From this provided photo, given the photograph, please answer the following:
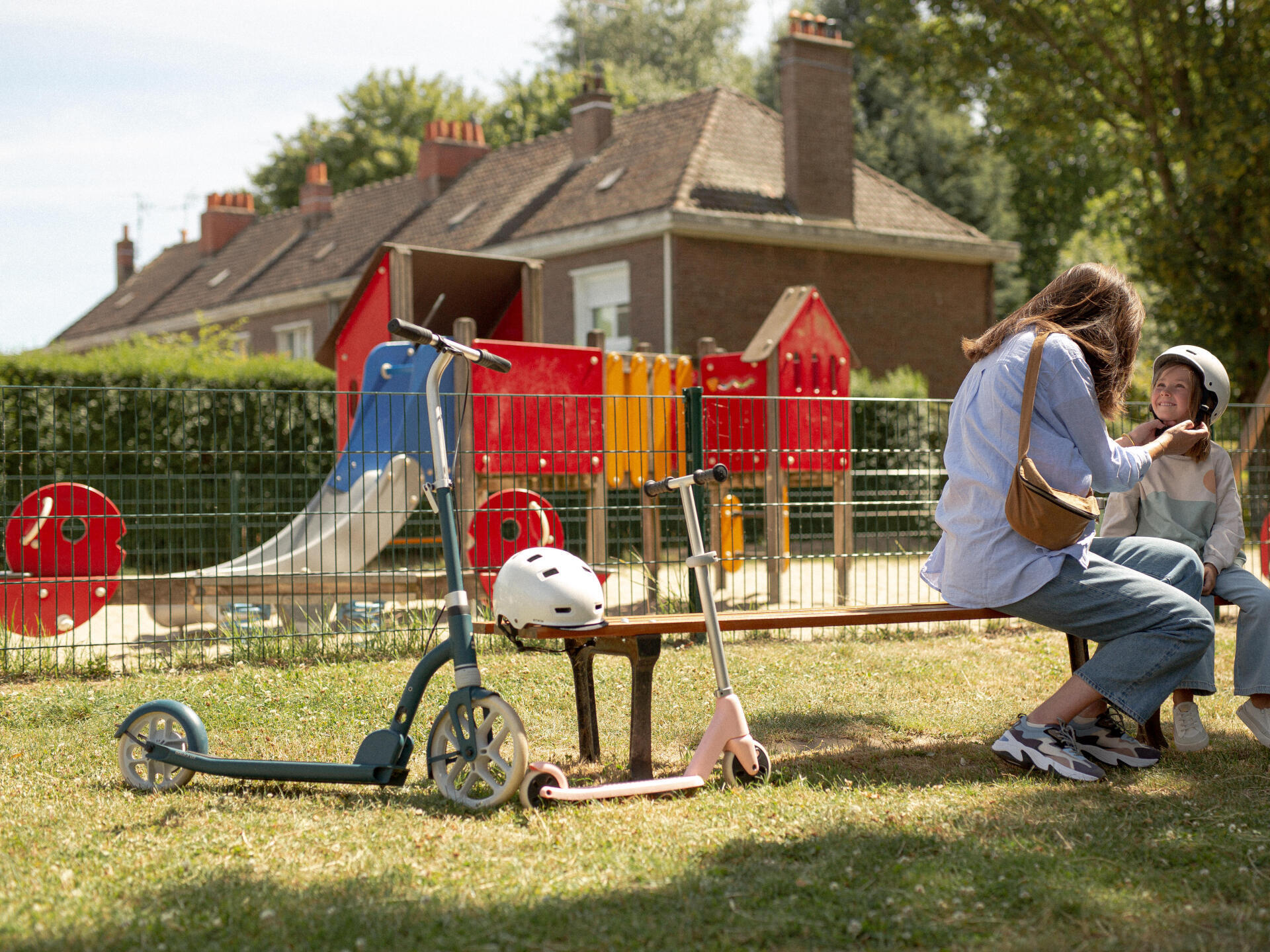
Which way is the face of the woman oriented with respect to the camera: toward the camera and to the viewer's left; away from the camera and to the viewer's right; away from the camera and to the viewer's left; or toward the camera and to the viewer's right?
away from the camera and to the viewer's right

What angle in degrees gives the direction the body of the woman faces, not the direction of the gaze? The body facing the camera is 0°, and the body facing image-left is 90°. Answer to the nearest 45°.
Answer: approximately 270°

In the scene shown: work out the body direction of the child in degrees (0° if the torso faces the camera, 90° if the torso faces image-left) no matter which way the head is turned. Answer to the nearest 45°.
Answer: approximately 0°

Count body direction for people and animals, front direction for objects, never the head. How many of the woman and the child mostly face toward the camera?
1

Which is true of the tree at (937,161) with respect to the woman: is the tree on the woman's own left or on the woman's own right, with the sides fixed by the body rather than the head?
on the woman's own left

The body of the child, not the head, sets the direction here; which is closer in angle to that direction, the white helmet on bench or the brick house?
the white helmet on bench

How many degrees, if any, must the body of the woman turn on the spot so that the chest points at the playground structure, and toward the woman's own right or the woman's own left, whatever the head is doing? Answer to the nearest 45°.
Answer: approximately 135° to the woman's own left

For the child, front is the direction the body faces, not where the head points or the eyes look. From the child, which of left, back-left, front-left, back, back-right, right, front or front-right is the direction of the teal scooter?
front-right

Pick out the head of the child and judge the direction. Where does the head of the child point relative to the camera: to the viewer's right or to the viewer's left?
to the viewer's left
